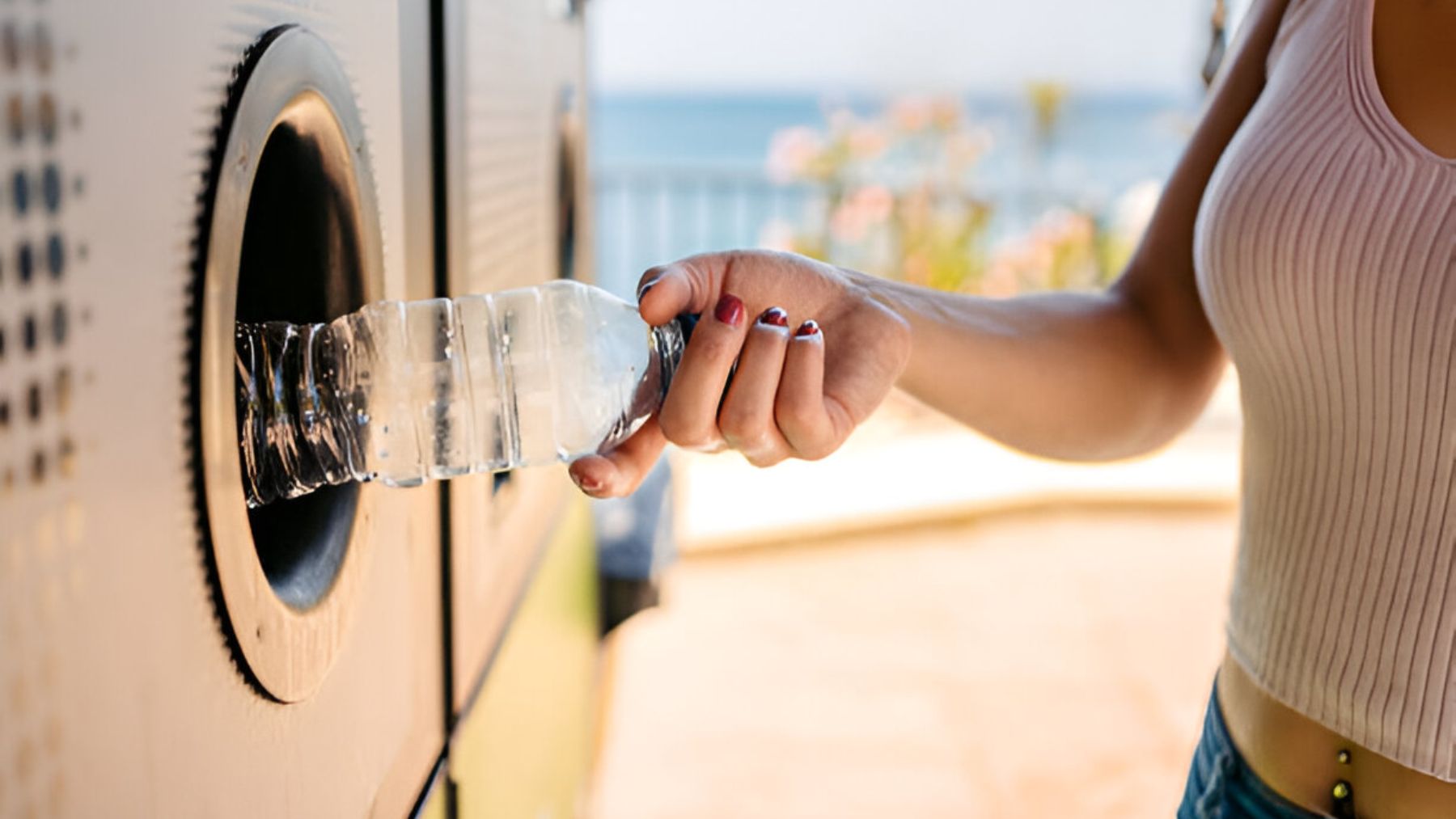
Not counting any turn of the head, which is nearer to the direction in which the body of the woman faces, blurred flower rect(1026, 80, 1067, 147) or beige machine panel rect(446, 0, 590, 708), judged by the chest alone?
the beige machine panel

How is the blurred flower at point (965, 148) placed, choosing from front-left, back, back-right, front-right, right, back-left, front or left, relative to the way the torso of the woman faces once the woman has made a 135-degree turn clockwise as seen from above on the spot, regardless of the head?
front

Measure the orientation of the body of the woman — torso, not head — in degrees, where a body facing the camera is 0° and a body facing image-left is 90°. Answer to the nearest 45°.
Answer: approximately 45°

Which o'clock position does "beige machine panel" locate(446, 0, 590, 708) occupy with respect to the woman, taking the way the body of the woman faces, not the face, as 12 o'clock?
The beige machine panel is roughly at 2 o'clock from the woman.

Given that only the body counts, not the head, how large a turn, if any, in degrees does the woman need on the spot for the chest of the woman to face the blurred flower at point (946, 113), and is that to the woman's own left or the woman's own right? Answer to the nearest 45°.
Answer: approximately 135° to the woman's own right

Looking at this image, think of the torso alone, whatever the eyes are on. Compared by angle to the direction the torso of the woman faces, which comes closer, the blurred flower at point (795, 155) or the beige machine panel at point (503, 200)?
the beige machine panel

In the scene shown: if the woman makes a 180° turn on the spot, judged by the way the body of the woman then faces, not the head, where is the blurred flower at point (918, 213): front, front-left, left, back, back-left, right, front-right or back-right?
front-left

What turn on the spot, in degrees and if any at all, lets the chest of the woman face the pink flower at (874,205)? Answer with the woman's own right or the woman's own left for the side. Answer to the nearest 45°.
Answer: approximately 135° to the woman's own right

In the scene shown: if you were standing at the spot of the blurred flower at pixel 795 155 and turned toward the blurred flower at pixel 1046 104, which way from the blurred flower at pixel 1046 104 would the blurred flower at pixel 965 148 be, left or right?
right
